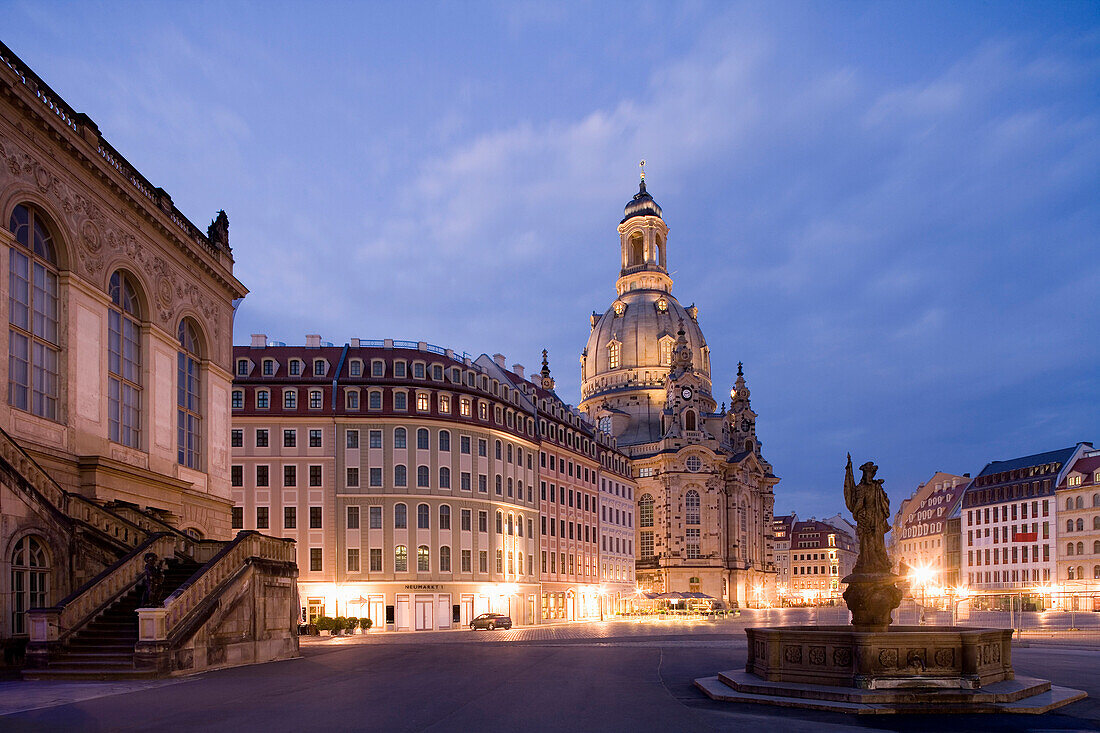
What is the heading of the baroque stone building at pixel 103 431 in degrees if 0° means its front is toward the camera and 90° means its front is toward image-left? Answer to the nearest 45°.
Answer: approximately 315°

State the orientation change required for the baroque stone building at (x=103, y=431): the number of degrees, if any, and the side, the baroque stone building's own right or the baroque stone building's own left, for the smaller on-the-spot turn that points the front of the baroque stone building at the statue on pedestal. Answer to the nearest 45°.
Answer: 0° — it already faces it
